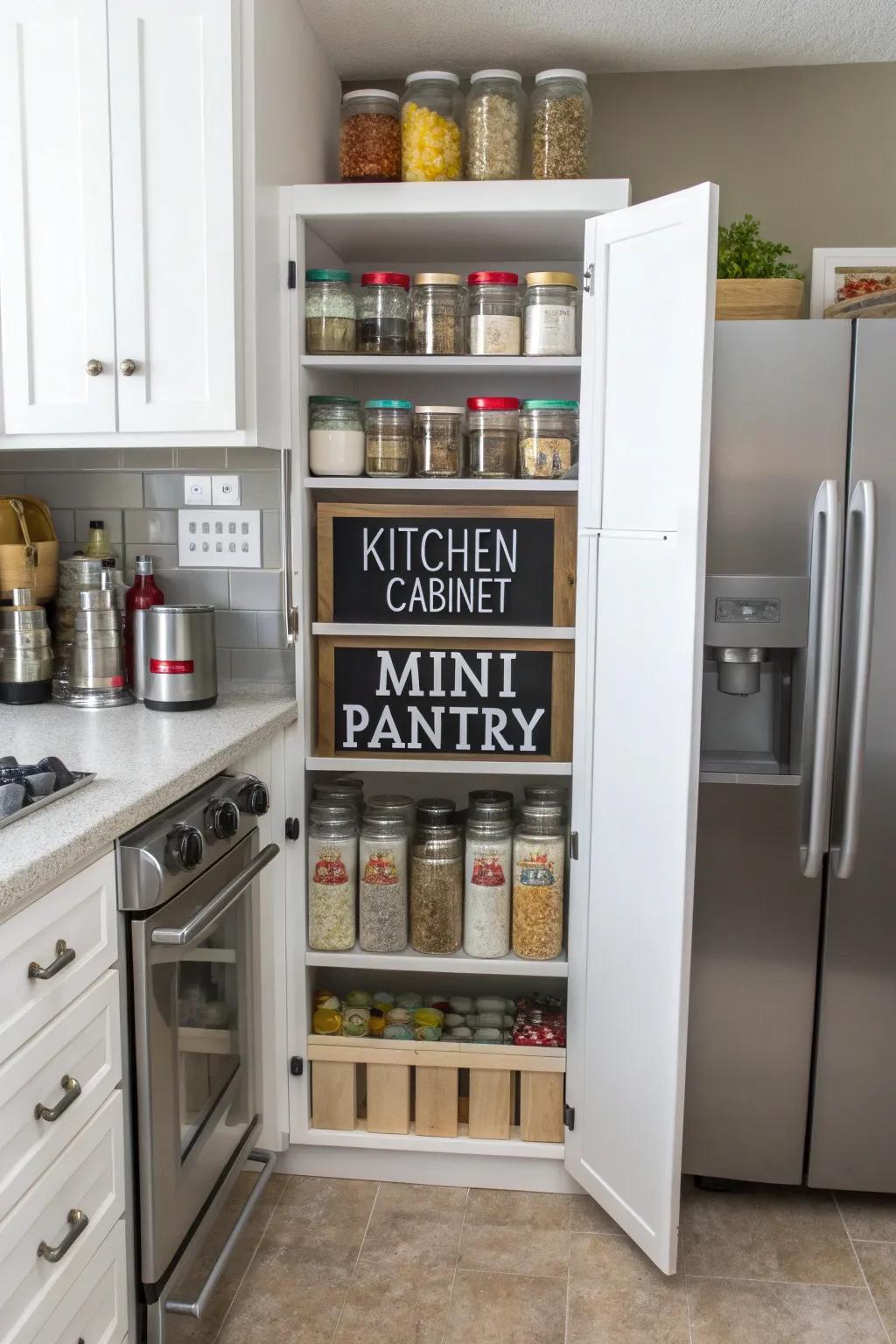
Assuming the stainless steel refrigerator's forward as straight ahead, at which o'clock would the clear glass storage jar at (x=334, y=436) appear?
The clear glass storage jar is roughly at 3 o'clock from the stainless steel refrigerator.
